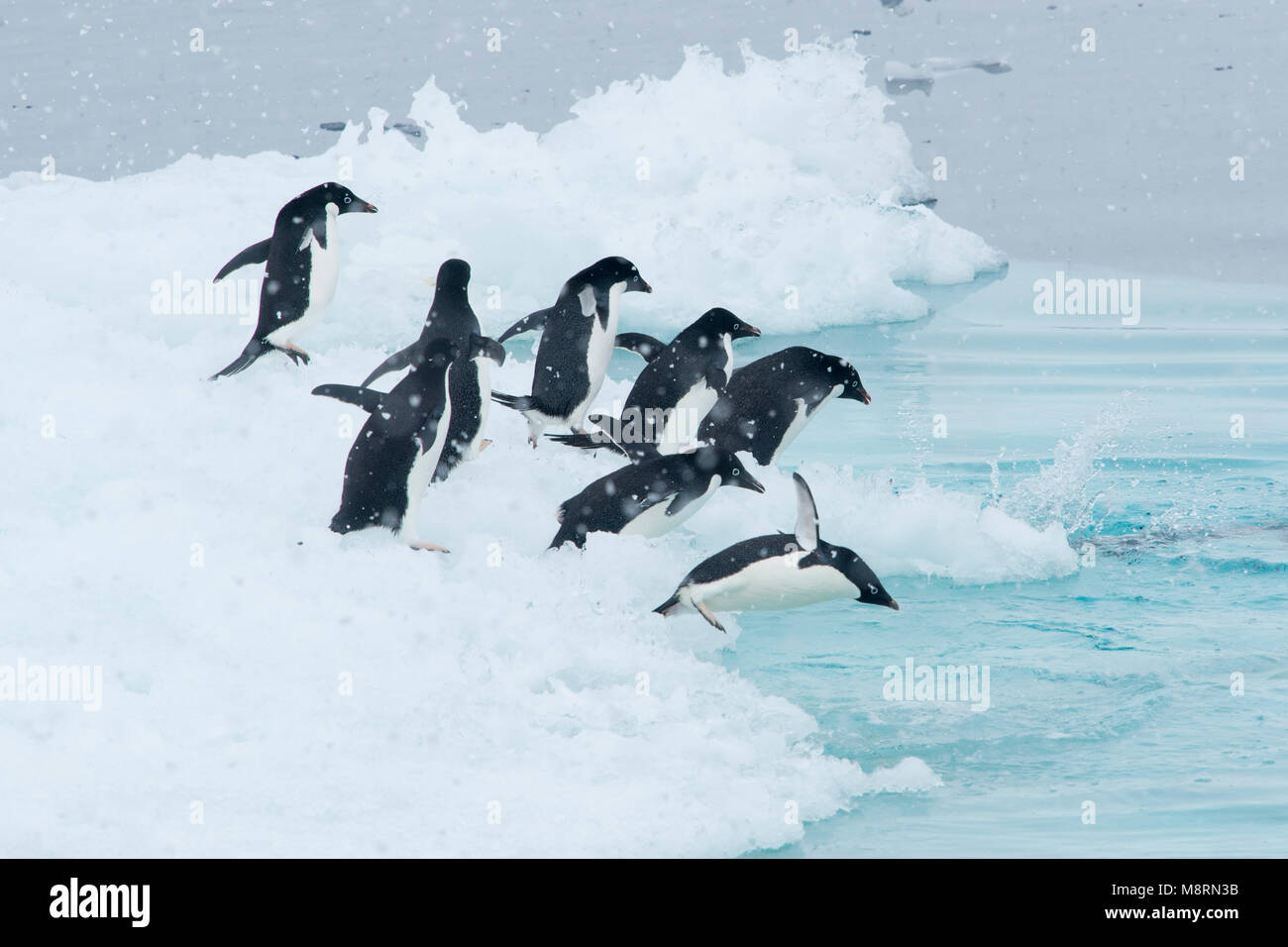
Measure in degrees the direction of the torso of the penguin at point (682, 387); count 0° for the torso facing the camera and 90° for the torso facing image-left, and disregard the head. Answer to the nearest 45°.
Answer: approximately 270°

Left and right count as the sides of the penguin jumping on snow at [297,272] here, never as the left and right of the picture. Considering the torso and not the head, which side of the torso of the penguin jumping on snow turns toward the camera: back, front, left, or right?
right

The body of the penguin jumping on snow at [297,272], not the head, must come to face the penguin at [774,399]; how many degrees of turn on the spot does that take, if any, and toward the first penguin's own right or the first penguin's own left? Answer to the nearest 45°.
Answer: approximately 45° to the first penguin's own right

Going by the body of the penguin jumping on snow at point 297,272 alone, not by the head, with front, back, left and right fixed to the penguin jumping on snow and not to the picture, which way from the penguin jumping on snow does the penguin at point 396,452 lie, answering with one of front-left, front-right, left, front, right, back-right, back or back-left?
right

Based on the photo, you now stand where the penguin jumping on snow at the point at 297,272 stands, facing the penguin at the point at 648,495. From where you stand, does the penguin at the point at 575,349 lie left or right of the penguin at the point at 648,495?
left

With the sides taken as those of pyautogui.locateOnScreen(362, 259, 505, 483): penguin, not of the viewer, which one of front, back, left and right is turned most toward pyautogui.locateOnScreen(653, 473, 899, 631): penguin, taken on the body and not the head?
right

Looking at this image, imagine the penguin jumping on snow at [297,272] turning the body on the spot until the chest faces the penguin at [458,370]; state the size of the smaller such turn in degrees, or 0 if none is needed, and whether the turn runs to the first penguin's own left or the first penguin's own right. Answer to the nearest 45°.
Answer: approximately 45° to the first penguin's own right
